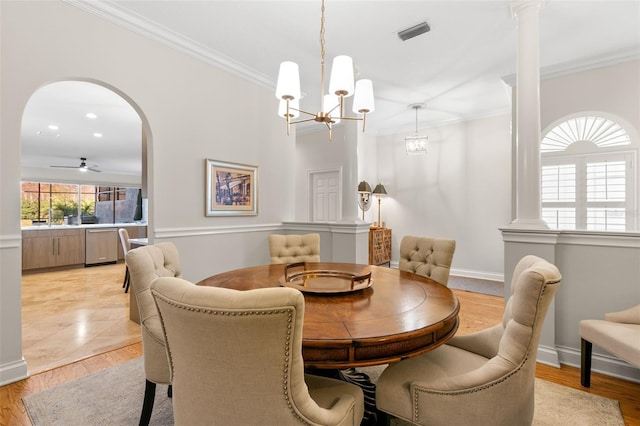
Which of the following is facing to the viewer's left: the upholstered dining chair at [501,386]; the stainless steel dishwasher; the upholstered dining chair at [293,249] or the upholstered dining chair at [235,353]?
the upholstered dining chair at [501,386]

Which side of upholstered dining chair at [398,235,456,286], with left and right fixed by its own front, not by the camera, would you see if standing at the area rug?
front

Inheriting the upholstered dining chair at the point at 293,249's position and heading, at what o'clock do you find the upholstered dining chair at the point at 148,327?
the upholstered dining chair at the point at 148,327 is roughly at 1 o'clock from the upholstered dining chair at the point at 293,249.

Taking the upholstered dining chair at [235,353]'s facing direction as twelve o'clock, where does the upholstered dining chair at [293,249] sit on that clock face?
the upholstered dining chair at [293,249] is roughly at 11 o'clock from the upholstered dining chair at [235,353].

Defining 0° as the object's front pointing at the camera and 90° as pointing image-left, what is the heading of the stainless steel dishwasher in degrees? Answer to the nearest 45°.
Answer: approximately 0°

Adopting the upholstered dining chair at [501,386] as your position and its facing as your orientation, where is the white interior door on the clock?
The white interior door is roughly at 2 o'clock from the upholstered dining chair.

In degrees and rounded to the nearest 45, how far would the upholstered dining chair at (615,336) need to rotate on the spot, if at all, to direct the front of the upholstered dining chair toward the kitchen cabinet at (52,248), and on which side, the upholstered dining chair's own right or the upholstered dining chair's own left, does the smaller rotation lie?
approximately 45° to the upholstered dining chair's own right

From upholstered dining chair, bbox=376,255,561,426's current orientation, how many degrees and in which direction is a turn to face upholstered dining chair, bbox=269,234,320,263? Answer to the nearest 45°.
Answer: approximately 45° to its right

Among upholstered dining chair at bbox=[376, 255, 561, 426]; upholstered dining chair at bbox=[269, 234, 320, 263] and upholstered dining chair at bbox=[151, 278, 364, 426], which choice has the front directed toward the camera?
upholstered dining chair at bbox=[269, 234, 320, 263]

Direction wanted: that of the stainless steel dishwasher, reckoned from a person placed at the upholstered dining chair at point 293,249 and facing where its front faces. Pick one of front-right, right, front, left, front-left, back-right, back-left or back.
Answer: back-right

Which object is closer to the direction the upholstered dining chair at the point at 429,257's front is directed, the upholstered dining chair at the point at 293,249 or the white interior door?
the upholstered dining chair

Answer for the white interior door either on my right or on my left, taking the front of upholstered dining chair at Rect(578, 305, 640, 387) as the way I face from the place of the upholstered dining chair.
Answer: on my right

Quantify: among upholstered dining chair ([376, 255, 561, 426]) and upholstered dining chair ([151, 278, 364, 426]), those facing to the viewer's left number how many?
1

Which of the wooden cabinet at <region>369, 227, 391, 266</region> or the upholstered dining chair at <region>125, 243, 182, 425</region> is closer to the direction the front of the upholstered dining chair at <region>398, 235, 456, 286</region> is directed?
the upholstered dining chair

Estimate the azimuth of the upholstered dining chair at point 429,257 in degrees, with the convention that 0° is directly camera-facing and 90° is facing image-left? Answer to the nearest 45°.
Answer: approximately 45°
